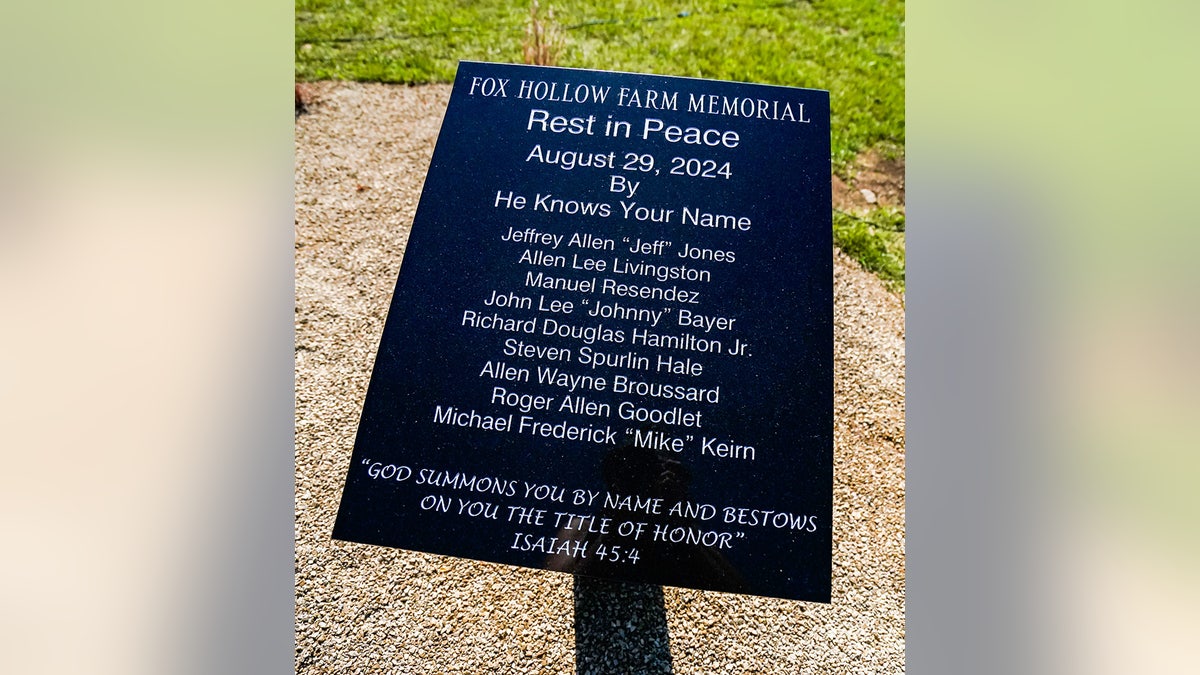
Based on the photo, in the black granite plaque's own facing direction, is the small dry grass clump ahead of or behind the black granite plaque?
behind

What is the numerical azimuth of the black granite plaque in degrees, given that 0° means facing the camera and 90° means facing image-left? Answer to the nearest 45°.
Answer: approximately 0°
